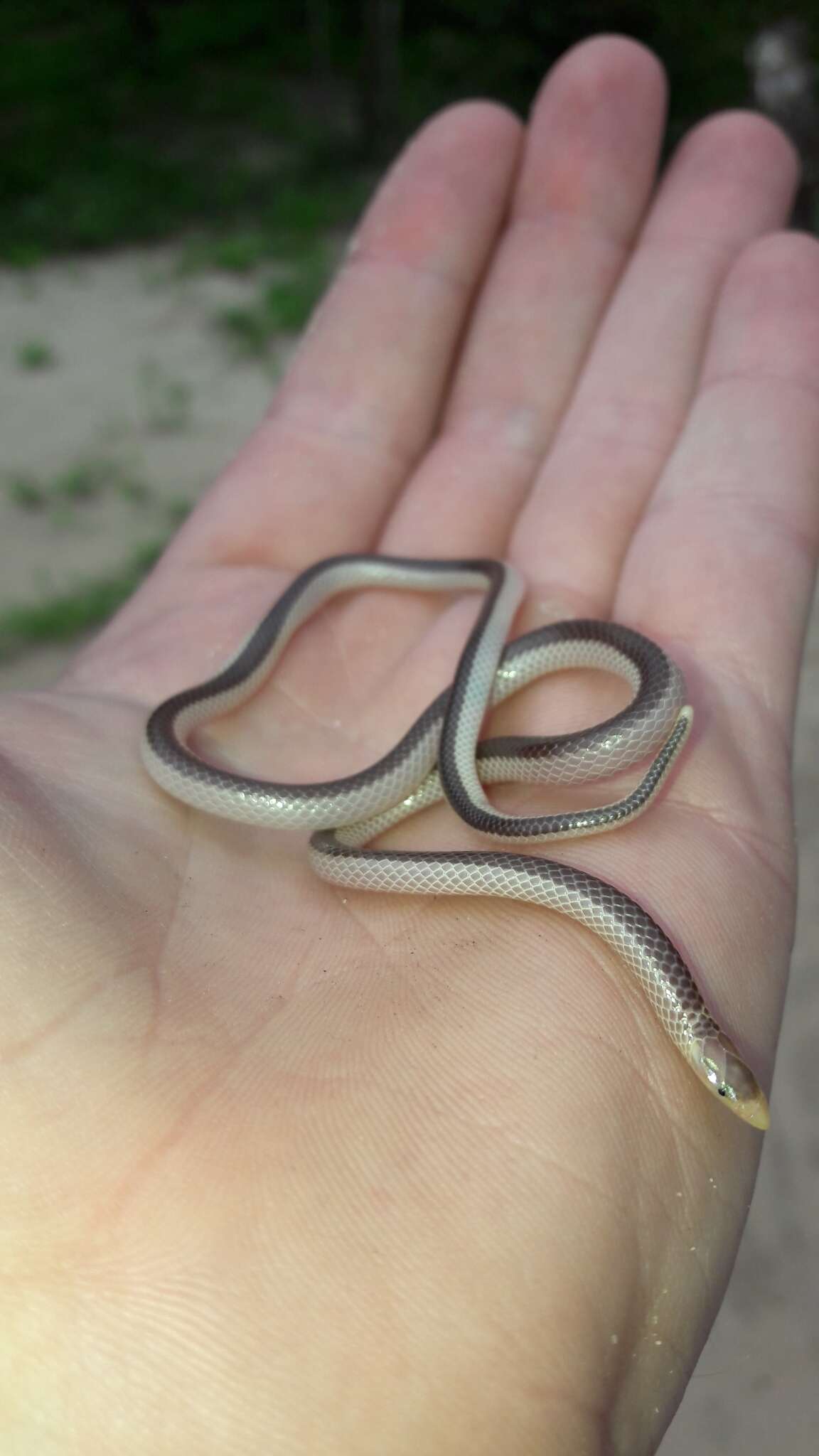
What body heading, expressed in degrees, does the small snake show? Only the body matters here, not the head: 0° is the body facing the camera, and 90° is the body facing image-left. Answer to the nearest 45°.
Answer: approximately 315°

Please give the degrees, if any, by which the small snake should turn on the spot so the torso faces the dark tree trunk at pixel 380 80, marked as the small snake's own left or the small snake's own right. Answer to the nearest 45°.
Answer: approximately 135° to the small snake's own left
